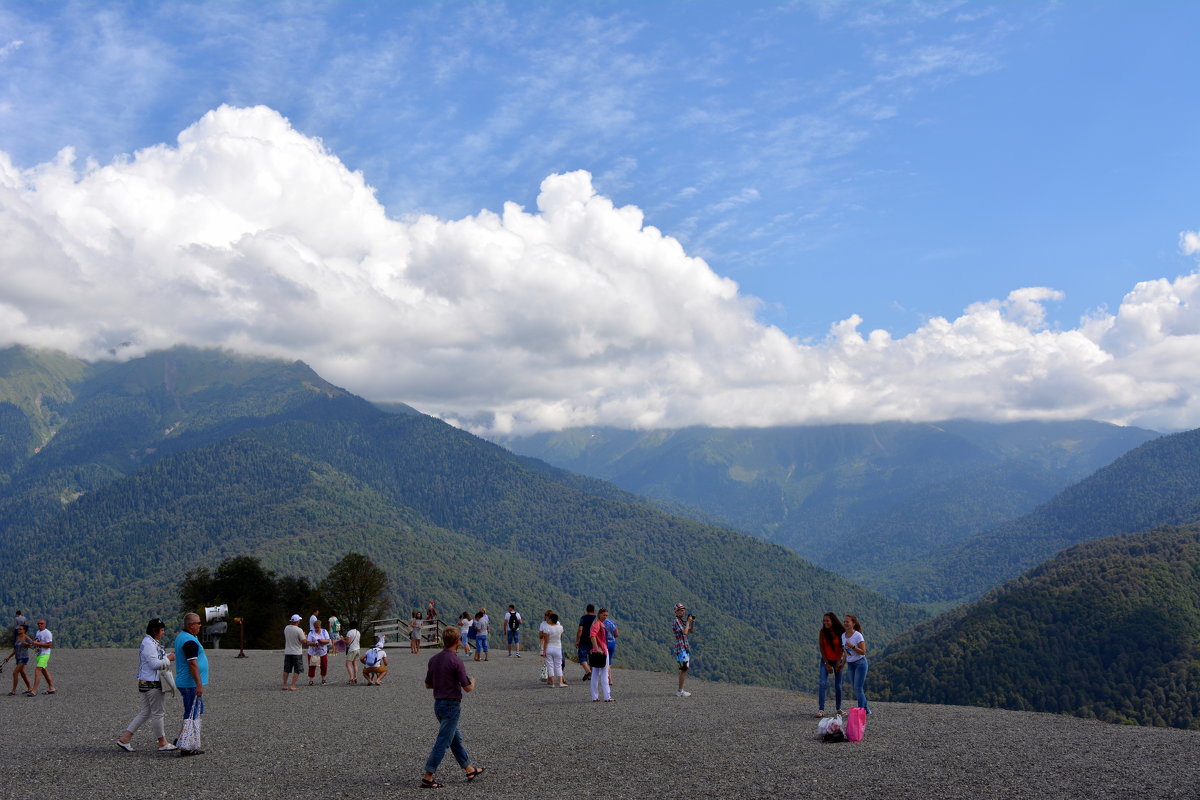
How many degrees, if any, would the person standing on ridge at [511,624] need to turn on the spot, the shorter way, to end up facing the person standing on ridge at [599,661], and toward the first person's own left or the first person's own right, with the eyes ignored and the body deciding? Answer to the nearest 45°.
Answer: approximately 180°

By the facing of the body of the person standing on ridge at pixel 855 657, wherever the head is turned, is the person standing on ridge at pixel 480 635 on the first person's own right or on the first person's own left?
on the first person's own right

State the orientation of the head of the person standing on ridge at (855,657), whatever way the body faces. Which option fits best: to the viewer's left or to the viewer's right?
to the viewer's left

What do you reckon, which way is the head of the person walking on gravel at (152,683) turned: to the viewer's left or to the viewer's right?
to the viewer's right

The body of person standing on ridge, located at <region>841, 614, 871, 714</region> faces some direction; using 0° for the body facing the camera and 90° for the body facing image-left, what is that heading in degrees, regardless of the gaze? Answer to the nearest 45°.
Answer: approximately 45°

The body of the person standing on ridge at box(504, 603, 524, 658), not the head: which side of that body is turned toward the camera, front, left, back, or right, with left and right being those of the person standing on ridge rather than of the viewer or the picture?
back

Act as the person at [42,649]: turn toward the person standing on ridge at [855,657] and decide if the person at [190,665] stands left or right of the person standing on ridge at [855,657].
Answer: right

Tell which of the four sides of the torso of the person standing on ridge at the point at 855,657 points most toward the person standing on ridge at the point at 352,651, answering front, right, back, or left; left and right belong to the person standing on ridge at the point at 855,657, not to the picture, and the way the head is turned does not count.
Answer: right
